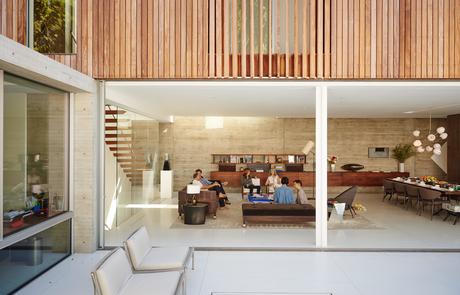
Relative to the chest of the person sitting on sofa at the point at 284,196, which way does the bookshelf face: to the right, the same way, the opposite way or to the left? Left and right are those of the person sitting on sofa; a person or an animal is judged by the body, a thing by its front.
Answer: the opposite way

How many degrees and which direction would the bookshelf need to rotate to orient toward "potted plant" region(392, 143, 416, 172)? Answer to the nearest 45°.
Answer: approximately 90° to its left

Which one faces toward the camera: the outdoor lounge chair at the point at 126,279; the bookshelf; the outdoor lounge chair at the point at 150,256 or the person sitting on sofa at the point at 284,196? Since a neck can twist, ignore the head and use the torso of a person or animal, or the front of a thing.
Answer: the bookshelf

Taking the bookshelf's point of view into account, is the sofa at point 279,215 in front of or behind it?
in front

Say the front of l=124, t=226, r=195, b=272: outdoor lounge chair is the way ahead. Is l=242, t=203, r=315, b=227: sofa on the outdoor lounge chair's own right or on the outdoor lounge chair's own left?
on the outdoor lounge chair's own left

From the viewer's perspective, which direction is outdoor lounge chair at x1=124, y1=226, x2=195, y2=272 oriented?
to the viewer's right

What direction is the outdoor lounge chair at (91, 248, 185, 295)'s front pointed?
to the viewer's right

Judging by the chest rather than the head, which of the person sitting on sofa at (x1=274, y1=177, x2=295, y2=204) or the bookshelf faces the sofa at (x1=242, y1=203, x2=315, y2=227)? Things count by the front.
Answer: the bookshelf

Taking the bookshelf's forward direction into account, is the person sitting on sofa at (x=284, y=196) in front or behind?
in front

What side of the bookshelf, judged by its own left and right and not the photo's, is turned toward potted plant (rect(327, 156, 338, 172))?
left

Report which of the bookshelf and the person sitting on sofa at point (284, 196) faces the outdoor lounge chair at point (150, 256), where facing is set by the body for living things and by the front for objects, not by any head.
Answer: the bookshelf

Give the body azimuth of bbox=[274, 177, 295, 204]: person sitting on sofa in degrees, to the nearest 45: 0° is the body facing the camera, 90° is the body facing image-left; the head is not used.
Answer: approximately 180°
